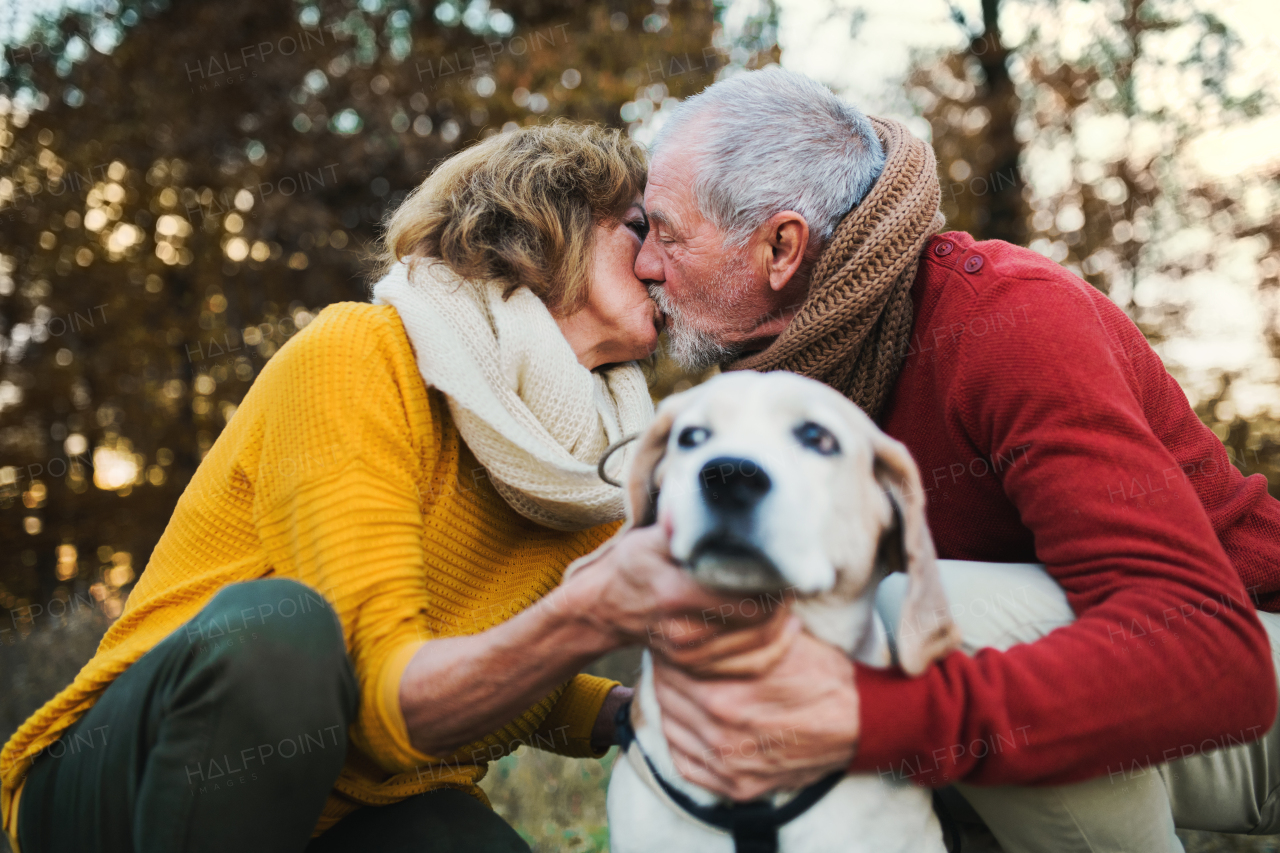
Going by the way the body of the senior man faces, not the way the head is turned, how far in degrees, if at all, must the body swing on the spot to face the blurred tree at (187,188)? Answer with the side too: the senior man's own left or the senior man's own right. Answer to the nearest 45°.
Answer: approximately 45° to the senior man's own right

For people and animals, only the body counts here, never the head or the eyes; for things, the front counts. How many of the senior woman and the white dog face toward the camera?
1

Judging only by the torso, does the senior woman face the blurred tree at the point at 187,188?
no

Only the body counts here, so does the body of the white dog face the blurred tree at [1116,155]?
no

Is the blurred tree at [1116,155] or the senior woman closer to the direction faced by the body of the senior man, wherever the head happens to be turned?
the senior woman

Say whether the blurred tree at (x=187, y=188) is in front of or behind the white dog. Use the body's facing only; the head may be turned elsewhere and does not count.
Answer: behind

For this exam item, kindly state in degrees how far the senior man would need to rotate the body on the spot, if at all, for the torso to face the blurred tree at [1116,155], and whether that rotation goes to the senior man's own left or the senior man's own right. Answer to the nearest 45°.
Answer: approximately 90° to the senior man's own right

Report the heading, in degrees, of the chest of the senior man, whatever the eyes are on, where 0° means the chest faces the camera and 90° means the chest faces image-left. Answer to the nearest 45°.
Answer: approximately 90°

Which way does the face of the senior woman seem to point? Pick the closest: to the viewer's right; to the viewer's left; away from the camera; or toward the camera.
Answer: to the viewer's right

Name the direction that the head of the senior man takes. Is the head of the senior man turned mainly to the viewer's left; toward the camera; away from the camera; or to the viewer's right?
to the viewer's left

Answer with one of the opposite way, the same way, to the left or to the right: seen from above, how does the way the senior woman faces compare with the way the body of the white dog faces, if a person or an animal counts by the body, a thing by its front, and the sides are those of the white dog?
to the left

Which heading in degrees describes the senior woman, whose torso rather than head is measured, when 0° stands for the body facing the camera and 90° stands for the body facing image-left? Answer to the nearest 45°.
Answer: approximately 270°

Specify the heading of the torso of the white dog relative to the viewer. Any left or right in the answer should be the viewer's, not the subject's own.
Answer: facing the viewer

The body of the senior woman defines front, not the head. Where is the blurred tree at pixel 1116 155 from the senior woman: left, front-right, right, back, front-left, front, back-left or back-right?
front-left

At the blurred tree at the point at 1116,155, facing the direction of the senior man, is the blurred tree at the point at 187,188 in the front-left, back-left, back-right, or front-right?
front-right
